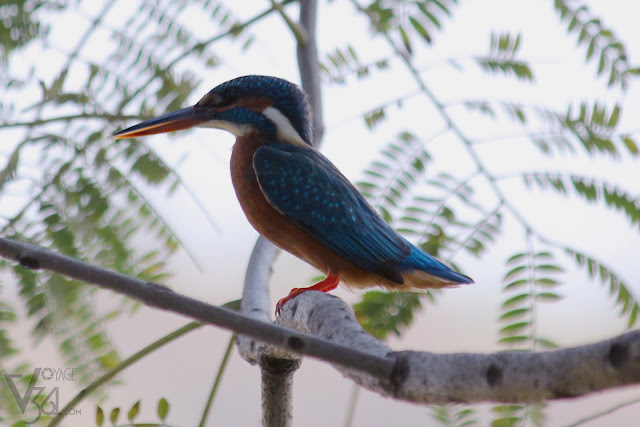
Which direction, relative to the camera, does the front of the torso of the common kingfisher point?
to the viewer's left
